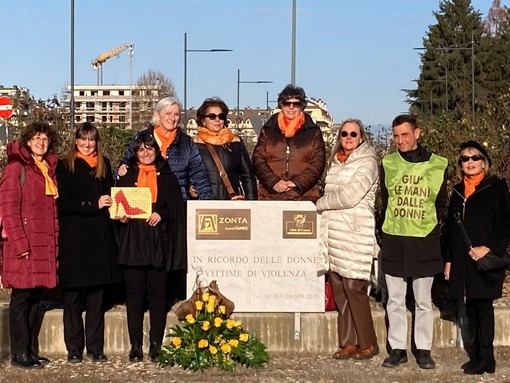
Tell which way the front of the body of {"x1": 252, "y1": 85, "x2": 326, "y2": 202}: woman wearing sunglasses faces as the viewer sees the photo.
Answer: toward the camera

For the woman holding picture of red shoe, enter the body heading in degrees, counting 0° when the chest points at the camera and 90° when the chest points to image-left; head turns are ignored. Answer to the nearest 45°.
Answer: approximately 0°

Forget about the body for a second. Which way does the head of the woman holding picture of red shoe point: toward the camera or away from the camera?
toward the camera

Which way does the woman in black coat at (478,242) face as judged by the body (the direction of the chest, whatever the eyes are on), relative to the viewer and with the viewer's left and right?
facing the viewer and to the left of the viewer

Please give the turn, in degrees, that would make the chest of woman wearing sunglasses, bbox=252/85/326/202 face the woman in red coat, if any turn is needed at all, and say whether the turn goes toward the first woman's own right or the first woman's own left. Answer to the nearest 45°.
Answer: approximately 90° to the first woman's own right

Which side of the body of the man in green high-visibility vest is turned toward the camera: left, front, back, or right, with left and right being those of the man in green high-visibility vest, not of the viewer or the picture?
front

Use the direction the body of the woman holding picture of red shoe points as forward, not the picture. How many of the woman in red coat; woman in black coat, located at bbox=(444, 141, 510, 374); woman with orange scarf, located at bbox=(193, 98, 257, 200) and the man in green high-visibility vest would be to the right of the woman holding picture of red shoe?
1

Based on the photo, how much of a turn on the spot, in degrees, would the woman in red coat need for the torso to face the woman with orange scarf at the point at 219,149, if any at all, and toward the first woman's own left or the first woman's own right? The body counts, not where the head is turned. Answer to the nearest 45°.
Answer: approximately 45° to the first woman's own left

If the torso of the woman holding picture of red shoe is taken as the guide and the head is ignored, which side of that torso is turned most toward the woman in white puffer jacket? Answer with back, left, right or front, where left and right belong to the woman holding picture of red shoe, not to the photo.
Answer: left

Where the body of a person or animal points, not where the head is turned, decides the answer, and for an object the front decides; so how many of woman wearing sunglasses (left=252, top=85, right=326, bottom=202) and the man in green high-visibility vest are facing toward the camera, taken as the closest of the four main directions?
2

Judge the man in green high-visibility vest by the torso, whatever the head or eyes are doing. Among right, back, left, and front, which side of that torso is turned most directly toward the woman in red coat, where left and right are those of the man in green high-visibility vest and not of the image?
right

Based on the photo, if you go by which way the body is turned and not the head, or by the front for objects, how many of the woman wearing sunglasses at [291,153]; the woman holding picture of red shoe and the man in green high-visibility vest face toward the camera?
3
